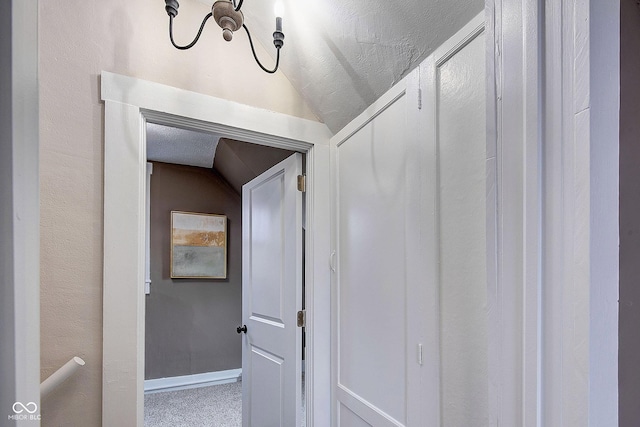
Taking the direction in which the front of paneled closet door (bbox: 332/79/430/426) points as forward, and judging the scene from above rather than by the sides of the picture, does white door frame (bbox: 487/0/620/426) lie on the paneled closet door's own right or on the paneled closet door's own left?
on the paneled closet door's own left

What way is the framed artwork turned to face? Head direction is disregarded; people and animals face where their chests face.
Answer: toward the camera

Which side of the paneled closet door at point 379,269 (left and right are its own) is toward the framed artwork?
right

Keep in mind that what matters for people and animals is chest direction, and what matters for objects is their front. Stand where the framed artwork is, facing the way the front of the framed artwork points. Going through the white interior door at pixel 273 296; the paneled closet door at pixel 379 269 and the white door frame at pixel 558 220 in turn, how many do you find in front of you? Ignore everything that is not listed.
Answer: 3

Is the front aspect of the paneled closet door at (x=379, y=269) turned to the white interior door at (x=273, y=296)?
no

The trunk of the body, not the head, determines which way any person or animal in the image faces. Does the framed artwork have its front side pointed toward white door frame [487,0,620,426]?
yes

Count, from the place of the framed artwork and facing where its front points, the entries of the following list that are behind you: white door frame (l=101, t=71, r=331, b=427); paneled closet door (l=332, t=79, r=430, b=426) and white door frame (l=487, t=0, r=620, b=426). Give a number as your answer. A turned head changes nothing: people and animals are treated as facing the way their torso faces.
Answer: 0

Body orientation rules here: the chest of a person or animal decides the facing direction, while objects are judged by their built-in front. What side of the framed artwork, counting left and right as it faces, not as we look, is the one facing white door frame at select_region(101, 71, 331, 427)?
front

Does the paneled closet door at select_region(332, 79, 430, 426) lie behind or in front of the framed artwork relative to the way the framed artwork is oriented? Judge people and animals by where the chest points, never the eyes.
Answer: in front

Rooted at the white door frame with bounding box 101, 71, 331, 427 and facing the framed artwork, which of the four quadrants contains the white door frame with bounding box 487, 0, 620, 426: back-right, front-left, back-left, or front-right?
back-right

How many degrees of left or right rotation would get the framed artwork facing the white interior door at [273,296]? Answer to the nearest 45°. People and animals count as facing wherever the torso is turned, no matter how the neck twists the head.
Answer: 0° — it already faces it

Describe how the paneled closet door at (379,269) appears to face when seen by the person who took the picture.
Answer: facing the viewer and to the left of the viewer

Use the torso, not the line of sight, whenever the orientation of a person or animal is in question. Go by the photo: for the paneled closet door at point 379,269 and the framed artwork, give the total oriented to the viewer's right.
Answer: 0
